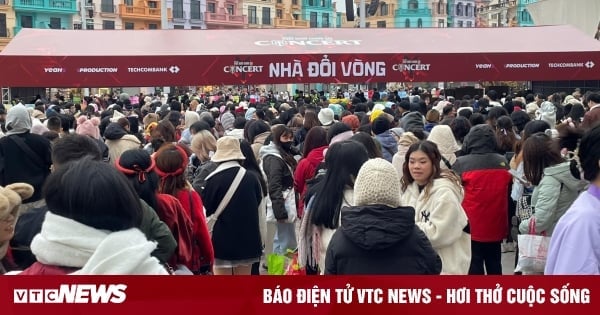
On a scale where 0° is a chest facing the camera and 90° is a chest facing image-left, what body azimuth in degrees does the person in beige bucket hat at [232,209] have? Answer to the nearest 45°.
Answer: approximately 180°

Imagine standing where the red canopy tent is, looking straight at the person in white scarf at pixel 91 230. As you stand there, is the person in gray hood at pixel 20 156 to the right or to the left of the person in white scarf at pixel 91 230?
right

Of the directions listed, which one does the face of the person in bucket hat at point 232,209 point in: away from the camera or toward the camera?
away from the camera

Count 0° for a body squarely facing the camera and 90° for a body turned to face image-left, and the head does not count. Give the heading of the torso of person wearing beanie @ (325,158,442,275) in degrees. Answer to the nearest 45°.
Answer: approximately 180°

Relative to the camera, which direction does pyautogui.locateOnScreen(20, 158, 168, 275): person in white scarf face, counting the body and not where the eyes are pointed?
away from the camera

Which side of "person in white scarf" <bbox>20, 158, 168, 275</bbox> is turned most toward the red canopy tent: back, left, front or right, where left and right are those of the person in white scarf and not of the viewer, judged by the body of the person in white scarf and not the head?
front

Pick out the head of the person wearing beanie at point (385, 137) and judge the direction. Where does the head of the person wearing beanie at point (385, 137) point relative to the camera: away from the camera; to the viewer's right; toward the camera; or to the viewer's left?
away from the camera

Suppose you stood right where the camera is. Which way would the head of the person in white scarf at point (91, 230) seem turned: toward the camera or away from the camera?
away from the camera

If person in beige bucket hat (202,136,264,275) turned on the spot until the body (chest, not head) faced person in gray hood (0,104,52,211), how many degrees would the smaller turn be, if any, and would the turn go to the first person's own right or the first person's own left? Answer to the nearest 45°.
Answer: approximately 45° to the first person's own left

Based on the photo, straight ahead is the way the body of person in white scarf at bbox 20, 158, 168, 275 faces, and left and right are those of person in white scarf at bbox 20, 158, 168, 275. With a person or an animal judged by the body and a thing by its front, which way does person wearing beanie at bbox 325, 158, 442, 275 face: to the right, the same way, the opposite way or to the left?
the same way

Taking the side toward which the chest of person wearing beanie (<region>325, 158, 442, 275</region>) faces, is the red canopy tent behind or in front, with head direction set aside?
in front

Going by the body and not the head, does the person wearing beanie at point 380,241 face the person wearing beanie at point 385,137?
yes
